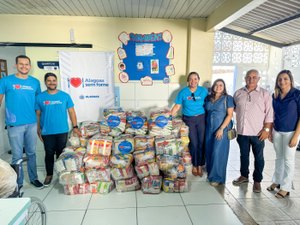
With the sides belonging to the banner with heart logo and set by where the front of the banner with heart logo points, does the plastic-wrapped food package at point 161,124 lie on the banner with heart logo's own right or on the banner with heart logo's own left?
on the banner with heart logo's own left

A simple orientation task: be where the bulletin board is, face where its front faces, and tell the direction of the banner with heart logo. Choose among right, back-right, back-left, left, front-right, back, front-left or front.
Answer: right

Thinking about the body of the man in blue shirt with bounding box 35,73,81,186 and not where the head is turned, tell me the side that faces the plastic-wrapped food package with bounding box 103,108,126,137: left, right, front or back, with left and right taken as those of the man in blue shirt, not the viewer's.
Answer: left

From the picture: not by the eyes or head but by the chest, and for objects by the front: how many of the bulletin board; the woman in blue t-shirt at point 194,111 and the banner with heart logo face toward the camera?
3

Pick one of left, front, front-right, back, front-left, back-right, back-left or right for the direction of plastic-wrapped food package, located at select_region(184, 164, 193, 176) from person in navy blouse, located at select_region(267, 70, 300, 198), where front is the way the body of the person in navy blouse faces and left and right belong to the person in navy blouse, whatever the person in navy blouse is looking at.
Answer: front-right

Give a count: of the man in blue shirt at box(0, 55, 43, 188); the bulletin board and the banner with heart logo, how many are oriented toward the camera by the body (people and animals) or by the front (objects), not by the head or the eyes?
3

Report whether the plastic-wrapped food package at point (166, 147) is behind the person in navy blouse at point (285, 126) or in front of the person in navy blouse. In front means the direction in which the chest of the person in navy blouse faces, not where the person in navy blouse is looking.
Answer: in front

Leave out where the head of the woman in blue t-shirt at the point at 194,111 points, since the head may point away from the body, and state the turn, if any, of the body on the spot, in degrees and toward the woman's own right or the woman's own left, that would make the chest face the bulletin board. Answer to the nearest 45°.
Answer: approximately 135° to the woman's own right

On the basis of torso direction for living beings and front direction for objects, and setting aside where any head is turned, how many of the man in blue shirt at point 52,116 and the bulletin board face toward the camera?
2

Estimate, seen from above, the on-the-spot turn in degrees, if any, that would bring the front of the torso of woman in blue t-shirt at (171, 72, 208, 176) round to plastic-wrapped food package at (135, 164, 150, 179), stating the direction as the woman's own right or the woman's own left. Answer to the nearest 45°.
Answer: approximately 45° to the woman's own right

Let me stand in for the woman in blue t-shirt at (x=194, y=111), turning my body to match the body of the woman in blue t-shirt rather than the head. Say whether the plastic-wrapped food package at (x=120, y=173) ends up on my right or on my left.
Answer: on my right

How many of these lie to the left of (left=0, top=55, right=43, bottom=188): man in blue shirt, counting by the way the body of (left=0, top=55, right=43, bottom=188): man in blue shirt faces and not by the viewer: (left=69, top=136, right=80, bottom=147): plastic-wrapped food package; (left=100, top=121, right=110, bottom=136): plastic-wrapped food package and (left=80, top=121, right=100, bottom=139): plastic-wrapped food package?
3
